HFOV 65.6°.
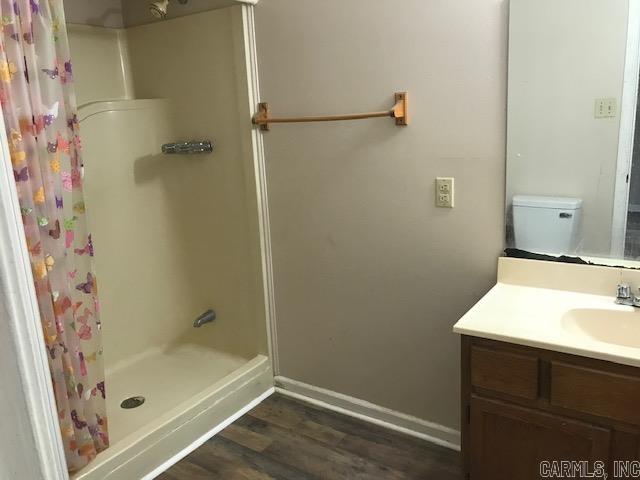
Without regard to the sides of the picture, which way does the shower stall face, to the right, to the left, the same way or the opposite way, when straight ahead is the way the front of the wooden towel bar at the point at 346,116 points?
to the left

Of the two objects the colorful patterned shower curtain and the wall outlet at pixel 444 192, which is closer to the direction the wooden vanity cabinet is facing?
the colorful patterned shower curtain

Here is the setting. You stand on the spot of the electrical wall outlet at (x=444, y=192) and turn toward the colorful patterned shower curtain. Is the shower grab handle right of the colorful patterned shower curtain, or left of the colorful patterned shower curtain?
right

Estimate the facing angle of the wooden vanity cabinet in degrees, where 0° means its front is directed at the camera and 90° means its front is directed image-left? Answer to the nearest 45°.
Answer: approximately 45°

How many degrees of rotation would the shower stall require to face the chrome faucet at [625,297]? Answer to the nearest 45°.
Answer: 0° — it already faces it

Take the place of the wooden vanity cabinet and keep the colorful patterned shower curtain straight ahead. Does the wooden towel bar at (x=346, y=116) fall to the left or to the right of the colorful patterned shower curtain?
right

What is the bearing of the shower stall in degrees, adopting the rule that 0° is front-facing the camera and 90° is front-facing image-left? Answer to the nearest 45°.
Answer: approximately 315°

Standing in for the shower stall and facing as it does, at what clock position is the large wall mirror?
The large wall mirror is roughly at 12 o'clock from the shower stall.

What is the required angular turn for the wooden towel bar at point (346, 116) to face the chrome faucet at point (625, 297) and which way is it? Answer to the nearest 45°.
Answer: approximately 90° to its left
